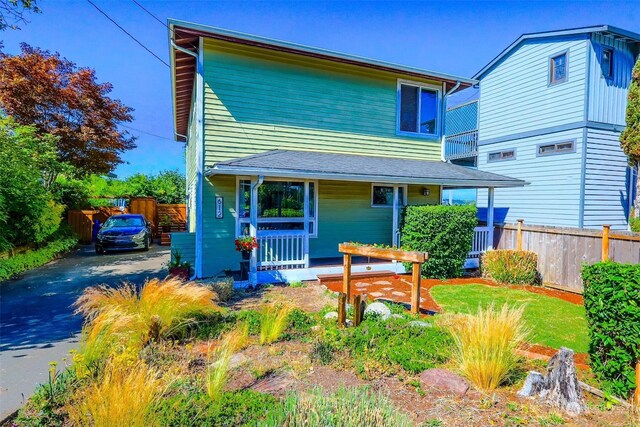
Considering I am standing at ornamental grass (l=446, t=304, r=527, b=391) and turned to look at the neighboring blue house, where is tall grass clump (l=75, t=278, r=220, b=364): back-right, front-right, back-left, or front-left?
back-left

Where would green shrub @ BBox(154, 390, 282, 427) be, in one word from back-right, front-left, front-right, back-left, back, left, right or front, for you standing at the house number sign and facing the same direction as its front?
front

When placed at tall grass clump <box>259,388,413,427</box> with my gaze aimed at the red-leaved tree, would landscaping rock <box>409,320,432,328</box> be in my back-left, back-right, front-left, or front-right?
front-right

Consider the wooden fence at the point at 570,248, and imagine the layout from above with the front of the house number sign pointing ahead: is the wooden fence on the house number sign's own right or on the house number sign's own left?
on the house number sign's own left

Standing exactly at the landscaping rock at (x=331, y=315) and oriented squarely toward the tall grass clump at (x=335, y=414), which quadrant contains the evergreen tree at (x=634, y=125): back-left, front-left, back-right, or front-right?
back-left

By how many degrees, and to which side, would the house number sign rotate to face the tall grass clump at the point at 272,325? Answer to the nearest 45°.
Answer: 0° — it already faces it

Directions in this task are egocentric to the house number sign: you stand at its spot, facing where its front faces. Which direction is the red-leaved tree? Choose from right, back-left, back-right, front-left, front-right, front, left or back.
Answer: back-right

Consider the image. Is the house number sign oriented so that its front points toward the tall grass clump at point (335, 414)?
yes

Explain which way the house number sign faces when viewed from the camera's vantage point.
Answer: facing the viewer

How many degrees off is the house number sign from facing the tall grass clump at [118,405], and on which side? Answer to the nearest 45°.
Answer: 0° — it already faces it

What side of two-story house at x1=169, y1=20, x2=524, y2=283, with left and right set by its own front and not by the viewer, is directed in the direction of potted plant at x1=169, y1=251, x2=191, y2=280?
right

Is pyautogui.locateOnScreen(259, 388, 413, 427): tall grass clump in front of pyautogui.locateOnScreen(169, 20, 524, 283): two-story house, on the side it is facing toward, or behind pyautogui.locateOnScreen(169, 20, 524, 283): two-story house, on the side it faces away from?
in front

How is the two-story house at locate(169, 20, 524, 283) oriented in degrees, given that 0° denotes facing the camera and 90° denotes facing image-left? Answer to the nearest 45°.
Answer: approximately 315°
